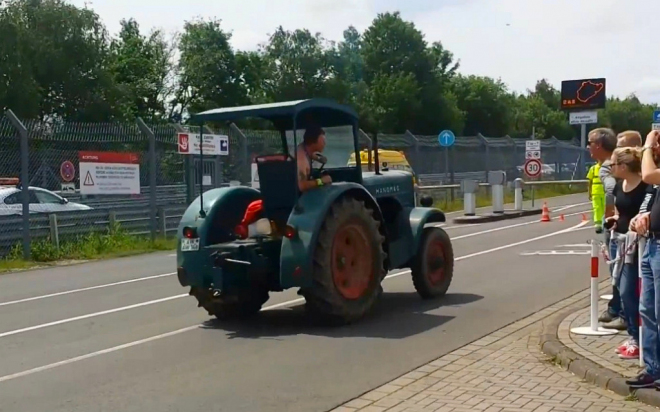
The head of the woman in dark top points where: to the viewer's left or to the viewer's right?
to the viewer's left

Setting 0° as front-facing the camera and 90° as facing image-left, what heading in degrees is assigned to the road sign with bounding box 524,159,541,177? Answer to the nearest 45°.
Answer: approximately 0°

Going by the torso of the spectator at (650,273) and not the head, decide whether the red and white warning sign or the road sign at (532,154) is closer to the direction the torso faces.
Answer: the red and white warning sign

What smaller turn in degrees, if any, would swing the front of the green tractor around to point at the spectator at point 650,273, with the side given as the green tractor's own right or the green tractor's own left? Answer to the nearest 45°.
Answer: approximately 90° to the green tractor's own right

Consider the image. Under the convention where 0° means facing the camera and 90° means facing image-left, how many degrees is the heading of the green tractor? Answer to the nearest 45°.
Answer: approximately 225°

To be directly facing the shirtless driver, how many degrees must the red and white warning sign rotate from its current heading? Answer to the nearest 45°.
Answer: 0° — it already faces them

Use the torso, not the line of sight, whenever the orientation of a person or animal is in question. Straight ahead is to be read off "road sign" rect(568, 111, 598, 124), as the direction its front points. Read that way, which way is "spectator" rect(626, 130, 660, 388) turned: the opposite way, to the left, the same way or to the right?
to the right

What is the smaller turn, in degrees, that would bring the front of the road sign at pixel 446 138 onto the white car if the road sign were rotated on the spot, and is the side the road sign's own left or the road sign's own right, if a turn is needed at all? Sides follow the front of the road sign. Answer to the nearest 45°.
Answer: approximately 45° to the road sign's own right

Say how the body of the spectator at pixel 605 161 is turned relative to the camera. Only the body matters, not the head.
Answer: to the viewer's left

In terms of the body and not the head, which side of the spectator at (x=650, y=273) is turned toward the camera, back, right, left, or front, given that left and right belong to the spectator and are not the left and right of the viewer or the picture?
left

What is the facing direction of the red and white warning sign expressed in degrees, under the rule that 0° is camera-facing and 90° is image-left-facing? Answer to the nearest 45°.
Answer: approximately 0°

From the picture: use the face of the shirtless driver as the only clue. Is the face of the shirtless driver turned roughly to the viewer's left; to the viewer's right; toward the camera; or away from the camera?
to the viewer's right

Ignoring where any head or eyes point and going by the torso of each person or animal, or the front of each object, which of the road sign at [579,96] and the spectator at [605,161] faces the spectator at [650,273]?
the road sign
